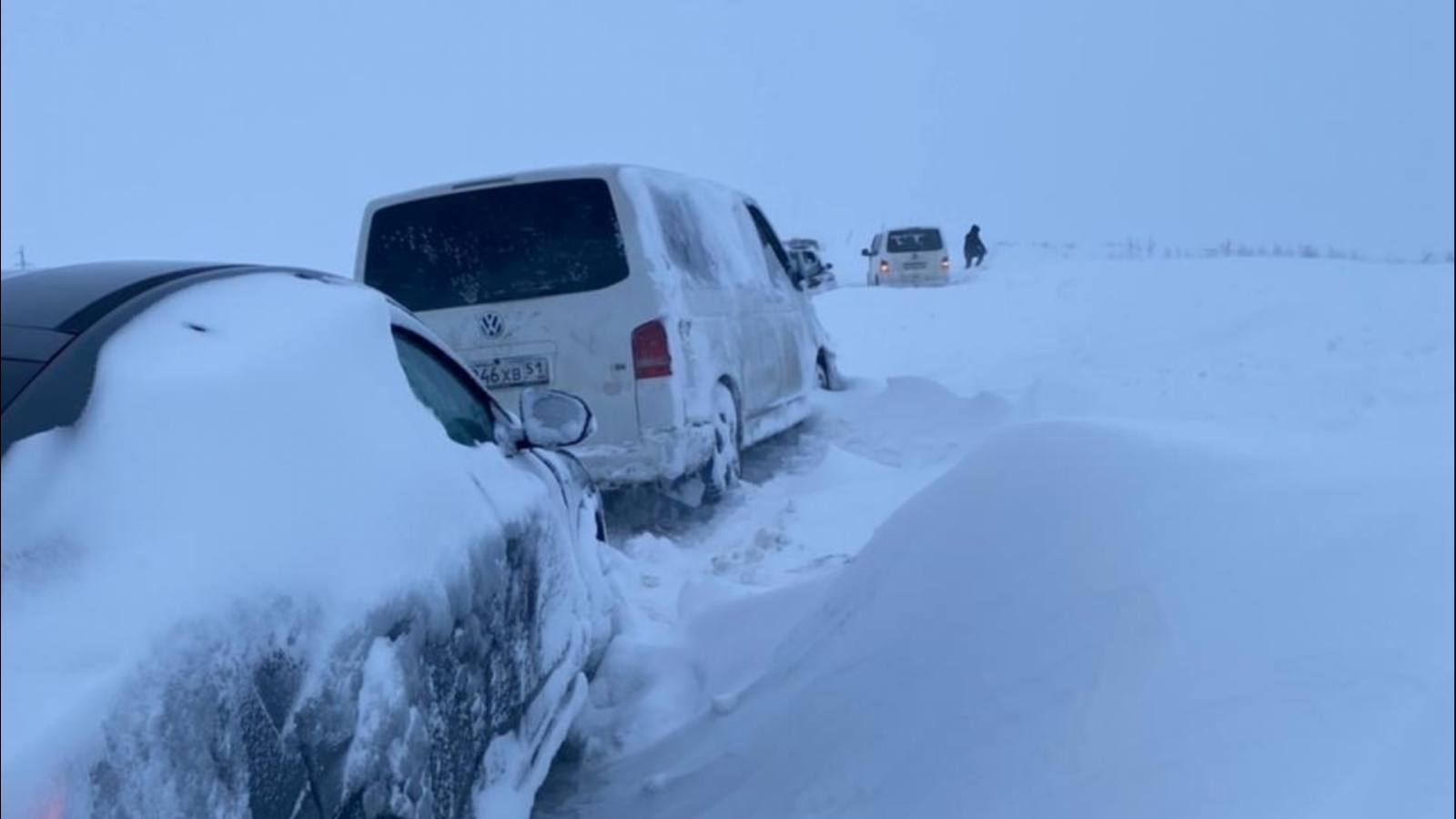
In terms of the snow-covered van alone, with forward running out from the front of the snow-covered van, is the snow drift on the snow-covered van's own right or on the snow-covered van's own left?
on the snow-covered van's own right

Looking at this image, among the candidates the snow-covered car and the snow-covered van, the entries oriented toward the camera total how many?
0

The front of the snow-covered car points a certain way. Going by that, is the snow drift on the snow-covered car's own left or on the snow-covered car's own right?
on the snow-covered car's own right

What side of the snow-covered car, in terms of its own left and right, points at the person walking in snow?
front

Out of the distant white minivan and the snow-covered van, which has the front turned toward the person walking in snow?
the snow-covered van

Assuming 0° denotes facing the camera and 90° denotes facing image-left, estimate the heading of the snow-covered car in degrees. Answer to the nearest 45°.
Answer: approximately 225°

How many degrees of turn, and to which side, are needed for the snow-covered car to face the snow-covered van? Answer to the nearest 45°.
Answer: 0° — it already faces it

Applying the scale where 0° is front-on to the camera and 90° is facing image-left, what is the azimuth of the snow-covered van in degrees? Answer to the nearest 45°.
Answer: approximately 225°

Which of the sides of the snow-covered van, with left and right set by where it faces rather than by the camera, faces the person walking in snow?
front

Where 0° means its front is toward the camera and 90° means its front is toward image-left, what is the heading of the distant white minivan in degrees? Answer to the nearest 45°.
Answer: approximately 180°

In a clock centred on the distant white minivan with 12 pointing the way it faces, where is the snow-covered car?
The snow-covered car is roughly at 6 o'clock from the distant white minivan.

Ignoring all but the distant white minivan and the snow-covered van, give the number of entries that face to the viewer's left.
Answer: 0

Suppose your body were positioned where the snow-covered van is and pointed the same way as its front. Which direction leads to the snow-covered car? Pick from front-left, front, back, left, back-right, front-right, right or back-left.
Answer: back-right
